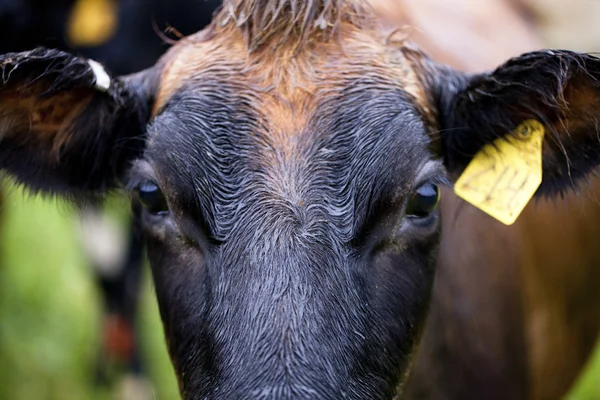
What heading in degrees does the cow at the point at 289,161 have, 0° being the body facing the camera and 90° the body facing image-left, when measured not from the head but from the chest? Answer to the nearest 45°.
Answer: approximately 0°

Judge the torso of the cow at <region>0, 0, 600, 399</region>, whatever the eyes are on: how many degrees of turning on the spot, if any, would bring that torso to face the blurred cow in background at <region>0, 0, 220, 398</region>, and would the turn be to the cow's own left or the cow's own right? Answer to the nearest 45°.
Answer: approximately 135° to the cow's own right
